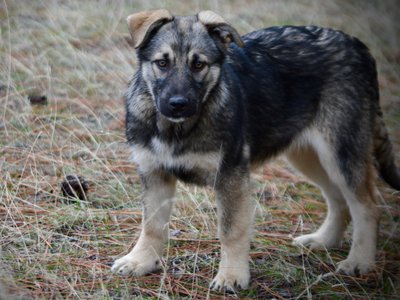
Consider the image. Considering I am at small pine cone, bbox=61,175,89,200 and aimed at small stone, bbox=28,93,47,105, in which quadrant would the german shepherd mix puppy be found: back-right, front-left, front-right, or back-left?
back-right

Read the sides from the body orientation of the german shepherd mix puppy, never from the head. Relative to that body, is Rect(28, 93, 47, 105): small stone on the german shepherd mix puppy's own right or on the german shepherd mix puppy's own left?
on the german shepherd mix puppy's own right

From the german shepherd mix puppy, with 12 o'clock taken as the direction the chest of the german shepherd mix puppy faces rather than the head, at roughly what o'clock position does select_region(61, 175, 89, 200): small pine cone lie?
The small pine cone is roughly at 2 o'clock from the german shepherd mix puppy.

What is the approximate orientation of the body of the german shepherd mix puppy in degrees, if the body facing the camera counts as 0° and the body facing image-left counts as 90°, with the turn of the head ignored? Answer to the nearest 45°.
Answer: approximately 45°

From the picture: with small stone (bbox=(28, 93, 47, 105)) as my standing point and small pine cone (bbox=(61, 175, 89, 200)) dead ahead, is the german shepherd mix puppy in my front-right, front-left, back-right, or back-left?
front-left

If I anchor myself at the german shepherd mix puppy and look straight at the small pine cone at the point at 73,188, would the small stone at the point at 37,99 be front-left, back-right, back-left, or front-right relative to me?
front-right
